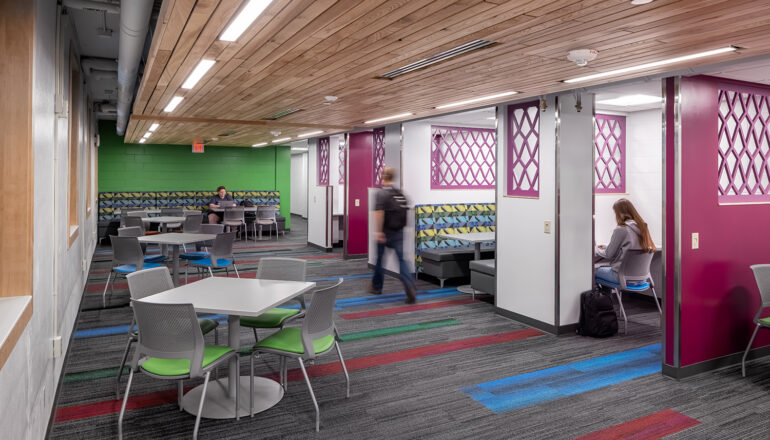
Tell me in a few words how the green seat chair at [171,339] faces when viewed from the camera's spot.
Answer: facing away from the viewer and to the right of the viewer

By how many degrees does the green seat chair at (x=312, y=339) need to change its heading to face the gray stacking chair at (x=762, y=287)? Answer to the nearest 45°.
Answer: approximately 135° to its right

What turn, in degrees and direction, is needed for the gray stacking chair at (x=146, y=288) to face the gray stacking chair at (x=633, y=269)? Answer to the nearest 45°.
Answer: approximately 45° to its left

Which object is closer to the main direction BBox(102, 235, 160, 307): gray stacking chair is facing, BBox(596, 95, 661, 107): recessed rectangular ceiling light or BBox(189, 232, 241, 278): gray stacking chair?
the gray stacking chair

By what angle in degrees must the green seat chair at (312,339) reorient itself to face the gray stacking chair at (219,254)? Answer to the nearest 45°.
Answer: approximately 45° to its right

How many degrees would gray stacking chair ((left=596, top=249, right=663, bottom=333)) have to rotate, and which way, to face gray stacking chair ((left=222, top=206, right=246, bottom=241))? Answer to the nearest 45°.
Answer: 0° — it already faces it

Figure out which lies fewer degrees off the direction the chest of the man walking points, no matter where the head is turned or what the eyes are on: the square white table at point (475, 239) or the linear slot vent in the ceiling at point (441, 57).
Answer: the square white table

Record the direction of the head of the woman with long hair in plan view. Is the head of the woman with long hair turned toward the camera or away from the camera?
away from the camera

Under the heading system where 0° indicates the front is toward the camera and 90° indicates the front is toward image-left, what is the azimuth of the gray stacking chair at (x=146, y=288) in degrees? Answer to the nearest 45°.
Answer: approximately 315°

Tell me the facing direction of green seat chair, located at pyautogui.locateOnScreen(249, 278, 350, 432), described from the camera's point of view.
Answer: facing away from the viewer and to the left of the viewer

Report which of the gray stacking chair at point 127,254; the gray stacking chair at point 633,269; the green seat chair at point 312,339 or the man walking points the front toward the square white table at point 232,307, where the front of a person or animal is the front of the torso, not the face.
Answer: the green seat chair
